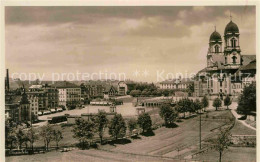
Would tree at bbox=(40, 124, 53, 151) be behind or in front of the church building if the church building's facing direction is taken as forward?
in front

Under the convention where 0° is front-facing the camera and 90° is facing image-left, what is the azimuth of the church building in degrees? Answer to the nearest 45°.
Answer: approximately 45°

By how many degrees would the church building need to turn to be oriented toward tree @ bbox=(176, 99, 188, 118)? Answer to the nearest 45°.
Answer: approximately 45° to its right
